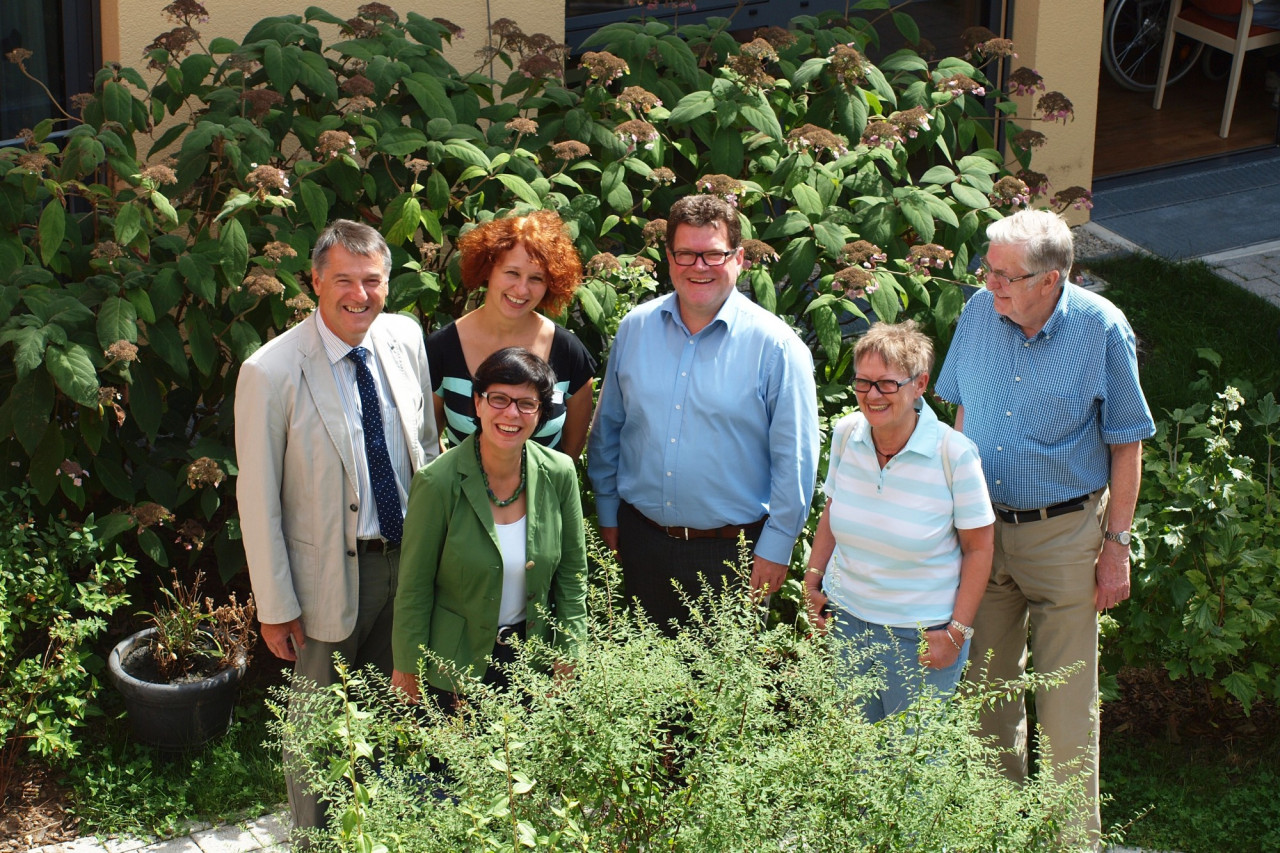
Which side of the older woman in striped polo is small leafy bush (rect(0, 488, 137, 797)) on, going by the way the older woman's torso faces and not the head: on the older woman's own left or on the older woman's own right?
on the older woman's own right

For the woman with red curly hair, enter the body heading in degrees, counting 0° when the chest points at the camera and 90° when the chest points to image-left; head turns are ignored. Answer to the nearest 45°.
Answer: approximately 0°

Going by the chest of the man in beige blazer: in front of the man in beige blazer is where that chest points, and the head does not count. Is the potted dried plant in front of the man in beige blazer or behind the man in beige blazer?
behind

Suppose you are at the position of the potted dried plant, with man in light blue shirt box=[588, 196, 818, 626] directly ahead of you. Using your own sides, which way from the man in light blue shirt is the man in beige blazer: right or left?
right

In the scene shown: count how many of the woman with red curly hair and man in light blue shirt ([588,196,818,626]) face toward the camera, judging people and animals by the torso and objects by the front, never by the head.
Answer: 2

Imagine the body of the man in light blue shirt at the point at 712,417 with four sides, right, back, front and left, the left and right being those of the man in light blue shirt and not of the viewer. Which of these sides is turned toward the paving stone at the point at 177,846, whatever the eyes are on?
right
